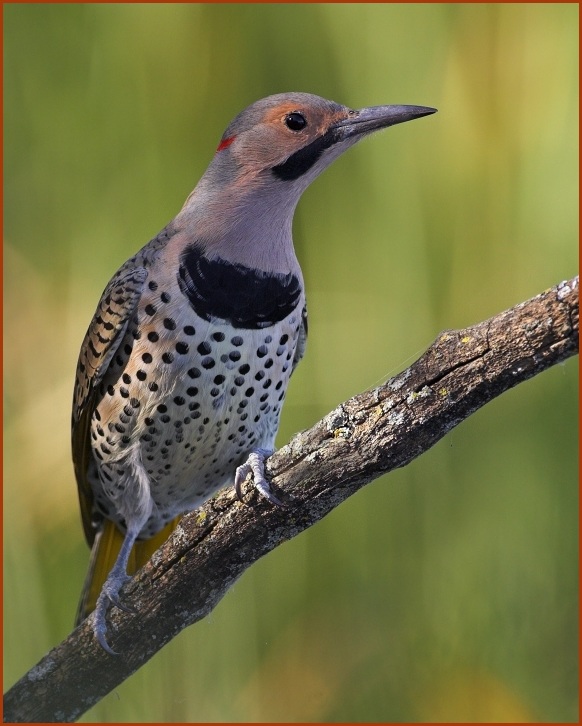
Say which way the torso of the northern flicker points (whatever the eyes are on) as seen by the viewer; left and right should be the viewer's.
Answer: facing the viewer and to the right of the viewer
